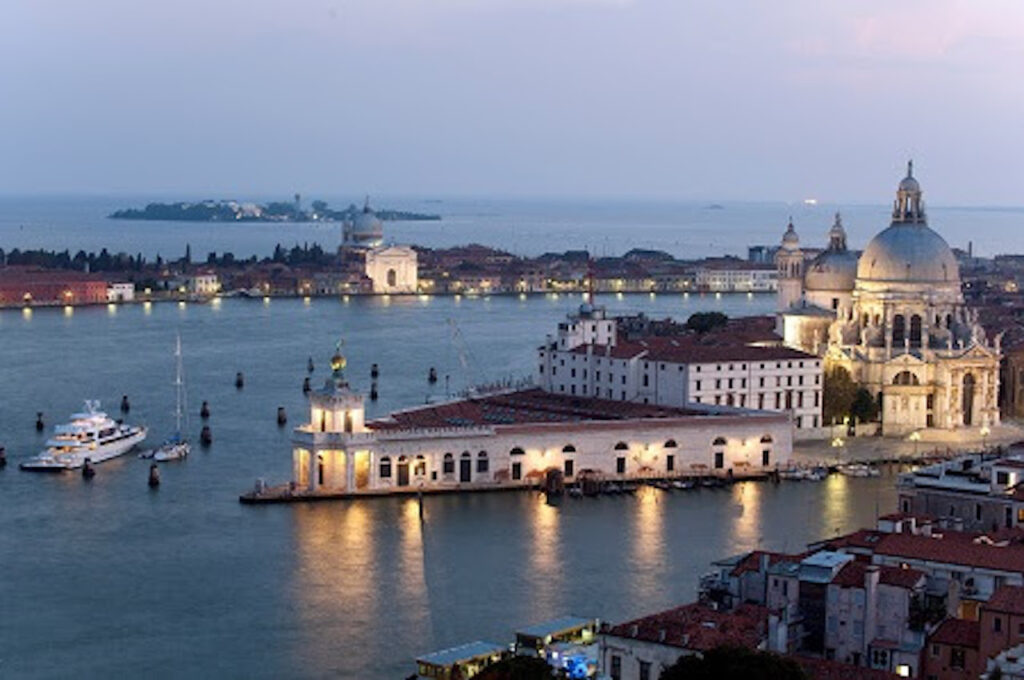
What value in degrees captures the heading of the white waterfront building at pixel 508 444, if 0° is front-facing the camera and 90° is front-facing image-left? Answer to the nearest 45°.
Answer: approximately 45°

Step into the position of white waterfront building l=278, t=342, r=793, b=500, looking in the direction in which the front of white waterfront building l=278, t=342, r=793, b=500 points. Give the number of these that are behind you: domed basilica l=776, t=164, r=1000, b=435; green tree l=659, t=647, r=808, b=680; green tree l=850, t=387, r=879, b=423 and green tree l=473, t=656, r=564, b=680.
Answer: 2

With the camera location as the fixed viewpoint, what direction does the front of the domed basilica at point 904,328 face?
facing the viewer and to the right of the viewer

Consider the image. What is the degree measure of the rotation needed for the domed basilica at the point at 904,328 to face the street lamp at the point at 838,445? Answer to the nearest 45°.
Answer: approximately 45° to its right

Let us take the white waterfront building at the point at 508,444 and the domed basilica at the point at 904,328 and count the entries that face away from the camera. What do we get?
0

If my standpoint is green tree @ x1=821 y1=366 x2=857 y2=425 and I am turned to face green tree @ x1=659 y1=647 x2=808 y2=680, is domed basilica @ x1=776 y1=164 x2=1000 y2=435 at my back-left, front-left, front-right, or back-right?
back-left

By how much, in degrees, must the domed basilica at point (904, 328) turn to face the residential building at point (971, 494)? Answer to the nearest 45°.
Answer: approximately 45° to its right

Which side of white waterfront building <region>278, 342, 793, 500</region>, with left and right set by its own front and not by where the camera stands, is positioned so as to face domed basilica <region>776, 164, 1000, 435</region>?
left

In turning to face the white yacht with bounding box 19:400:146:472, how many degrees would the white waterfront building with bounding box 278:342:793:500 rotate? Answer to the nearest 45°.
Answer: approximately 45° to its right
